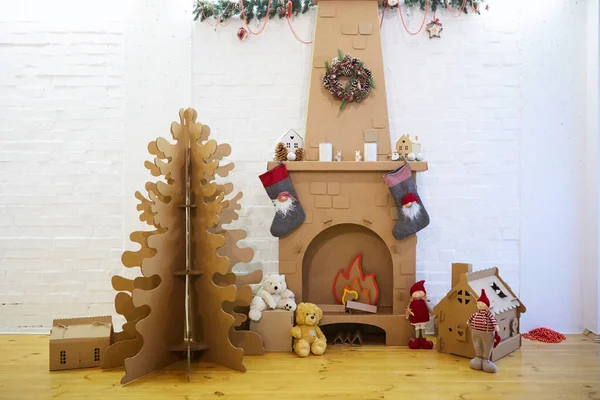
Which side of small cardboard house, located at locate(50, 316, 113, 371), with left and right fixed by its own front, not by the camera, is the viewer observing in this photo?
front

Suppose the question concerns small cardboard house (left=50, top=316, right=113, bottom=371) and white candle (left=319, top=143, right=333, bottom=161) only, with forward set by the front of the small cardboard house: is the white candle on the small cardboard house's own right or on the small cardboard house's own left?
on the small cardboard house's own left

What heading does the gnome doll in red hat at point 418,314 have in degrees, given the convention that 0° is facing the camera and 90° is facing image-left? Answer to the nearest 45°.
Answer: approximately 0°

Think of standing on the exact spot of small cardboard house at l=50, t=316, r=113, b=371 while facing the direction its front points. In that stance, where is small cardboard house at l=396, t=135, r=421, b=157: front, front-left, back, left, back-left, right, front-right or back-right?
left

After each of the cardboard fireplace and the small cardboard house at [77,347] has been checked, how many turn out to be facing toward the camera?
2

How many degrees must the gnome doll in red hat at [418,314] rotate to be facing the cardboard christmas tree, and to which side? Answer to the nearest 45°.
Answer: approximately 45° to its right

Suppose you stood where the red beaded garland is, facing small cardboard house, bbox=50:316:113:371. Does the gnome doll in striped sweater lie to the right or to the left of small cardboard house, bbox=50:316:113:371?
left

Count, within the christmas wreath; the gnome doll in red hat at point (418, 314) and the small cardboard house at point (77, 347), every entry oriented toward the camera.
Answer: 3

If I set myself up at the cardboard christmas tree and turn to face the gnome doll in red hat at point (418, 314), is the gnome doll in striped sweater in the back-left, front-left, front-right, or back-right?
front-right

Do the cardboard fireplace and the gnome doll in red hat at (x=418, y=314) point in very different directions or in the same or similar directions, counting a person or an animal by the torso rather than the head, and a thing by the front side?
same or similar directions

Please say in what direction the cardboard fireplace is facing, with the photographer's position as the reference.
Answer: facing the viewer
